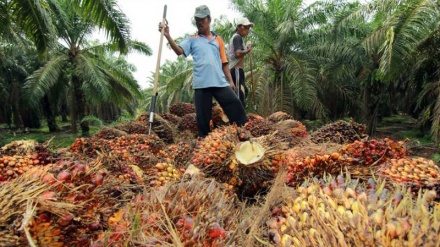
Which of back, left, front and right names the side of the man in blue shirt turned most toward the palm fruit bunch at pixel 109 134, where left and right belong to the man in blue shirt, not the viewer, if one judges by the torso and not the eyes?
right

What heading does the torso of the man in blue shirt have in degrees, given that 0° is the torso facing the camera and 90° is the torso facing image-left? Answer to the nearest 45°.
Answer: approximately 0°

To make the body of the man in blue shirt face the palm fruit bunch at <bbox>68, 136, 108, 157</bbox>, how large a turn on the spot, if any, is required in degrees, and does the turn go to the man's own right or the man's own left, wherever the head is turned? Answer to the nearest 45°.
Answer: approximately 45° to the man's own right

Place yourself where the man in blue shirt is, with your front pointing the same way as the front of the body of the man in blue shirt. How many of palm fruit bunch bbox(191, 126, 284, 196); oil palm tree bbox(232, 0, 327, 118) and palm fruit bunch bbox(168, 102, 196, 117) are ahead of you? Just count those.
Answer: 1

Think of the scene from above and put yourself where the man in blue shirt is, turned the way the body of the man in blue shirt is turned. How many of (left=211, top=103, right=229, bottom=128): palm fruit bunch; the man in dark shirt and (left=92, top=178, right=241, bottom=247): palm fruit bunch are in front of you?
1

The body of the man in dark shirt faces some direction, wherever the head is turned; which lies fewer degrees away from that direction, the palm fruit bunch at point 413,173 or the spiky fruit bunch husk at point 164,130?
the palm fruit bunch

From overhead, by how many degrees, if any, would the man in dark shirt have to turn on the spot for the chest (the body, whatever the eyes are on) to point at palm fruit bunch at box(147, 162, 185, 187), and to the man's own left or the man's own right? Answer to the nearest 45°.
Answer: approximately 90° to the man's own right
